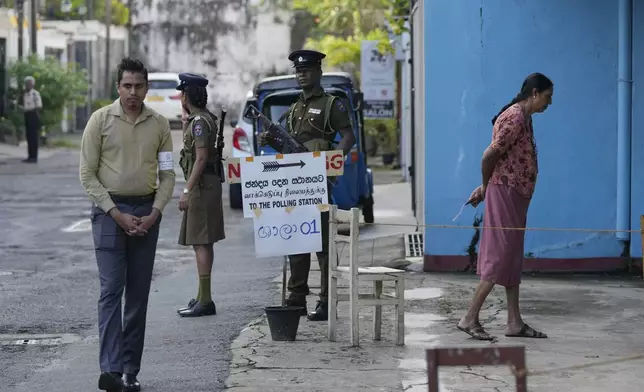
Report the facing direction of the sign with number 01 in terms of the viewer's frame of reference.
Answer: facing the viewer

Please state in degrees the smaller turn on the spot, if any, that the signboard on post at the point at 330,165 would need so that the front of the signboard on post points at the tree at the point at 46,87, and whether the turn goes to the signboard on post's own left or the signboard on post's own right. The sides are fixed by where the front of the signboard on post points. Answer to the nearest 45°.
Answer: approximately 180°

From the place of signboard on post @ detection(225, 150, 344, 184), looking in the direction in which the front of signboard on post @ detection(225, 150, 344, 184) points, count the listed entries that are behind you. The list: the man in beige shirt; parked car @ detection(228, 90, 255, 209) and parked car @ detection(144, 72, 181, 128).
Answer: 2

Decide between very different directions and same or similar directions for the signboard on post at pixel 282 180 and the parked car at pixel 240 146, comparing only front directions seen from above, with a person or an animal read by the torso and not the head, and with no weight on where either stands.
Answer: very different directions

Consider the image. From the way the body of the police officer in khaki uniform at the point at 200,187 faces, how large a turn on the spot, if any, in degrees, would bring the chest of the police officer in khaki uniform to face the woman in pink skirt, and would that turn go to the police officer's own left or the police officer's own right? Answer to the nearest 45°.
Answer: approximately 135° to the police officer's own left

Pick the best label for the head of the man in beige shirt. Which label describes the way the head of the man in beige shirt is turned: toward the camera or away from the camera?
toward the camera

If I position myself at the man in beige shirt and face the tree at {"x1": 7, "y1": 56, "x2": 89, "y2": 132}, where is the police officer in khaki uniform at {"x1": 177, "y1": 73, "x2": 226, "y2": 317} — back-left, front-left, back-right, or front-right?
front-right

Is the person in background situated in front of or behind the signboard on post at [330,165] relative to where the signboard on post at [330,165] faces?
behind

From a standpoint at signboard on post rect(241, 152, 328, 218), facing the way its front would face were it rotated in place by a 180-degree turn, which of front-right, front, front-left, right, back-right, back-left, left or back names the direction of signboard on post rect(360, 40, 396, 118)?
front

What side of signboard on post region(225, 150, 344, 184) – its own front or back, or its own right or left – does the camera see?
front

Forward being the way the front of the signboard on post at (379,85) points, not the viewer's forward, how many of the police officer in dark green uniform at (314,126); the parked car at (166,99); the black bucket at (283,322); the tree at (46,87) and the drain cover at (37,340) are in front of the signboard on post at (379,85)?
3
